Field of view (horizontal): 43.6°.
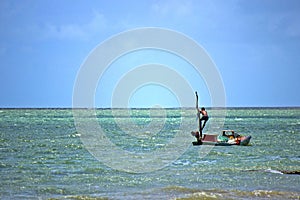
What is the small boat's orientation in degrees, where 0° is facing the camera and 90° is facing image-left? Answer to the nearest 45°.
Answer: approximately 270°
